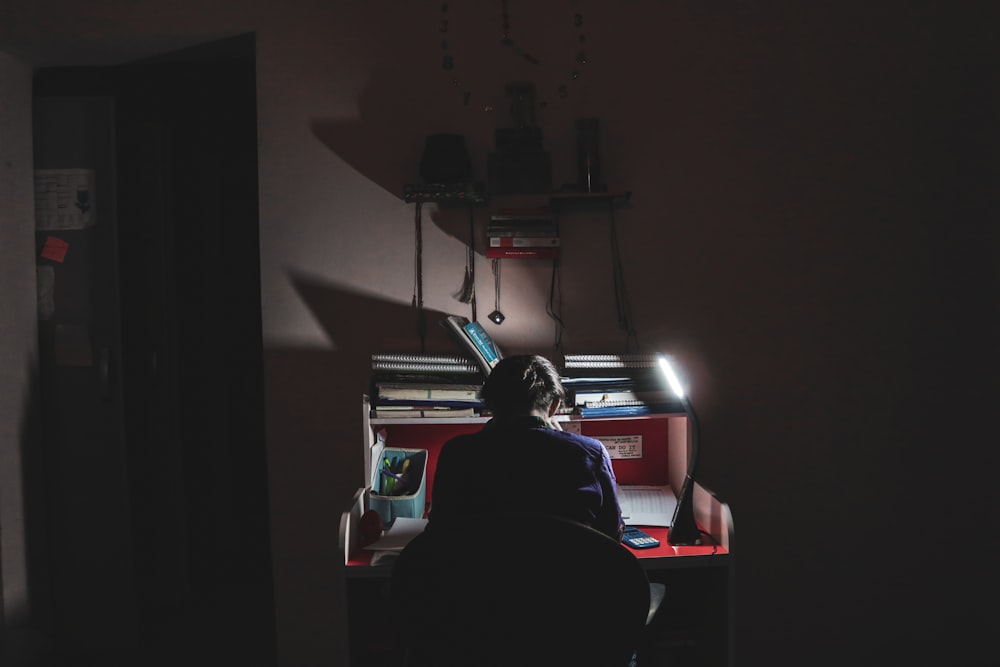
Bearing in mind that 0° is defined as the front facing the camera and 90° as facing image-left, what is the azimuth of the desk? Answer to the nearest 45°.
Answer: approximately 0°

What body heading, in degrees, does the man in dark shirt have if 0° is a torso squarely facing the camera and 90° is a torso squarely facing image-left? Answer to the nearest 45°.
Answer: approximately 180°

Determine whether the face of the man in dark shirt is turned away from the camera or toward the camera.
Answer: away from the camera

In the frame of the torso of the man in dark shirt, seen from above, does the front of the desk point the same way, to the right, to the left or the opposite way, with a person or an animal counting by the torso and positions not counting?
the opposite way

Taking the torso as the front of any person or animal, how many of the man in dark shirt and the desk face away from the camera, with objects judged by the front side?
1

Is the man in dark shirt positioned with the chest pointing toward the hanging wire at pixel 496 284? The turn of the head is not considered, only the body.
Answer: yes

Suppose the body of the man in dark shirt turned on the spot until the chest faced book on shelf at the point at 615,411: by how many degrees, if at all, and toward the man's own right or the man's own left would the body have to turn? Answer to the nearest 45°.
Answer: approximately 45° to the man's own right

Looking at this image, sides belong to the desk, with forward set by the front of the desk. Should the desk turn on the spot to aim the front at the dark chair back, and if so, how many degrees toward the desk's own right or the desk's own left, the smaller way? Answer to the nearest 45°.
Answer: approximately 45° to the desk's own right

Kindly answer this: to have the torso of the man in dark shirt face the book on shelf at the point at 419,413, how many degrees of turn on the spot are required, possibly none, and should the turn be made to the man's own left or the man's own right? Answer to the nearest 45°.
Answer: approximately 45° to the man's own left
